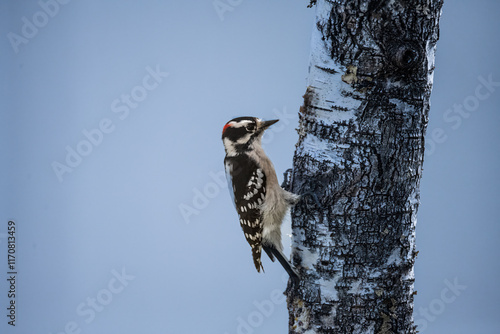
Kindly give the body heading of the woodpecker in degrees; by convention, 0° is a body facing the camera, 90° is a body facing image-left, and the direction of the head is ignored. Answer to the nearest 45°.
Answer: approximately 270°
